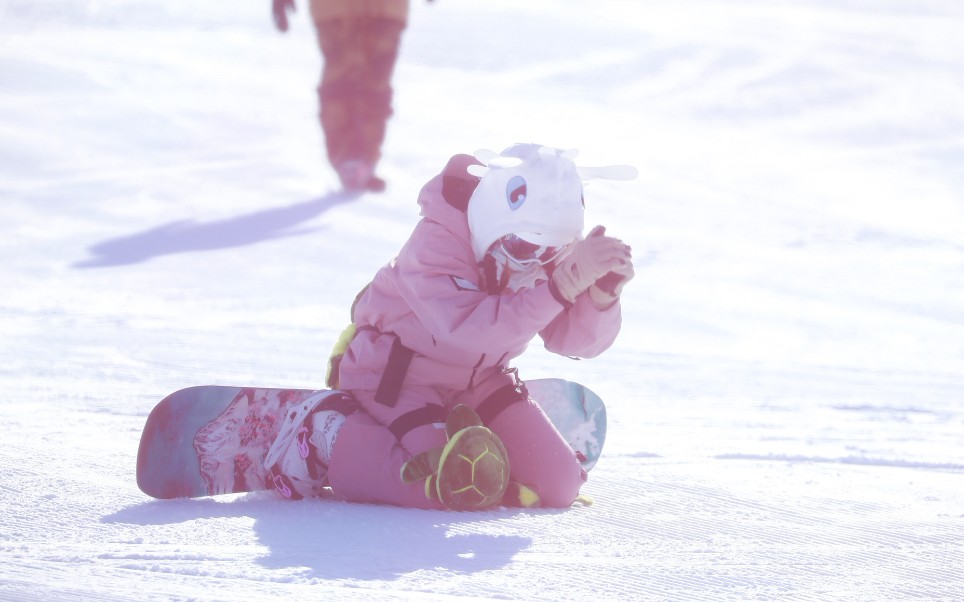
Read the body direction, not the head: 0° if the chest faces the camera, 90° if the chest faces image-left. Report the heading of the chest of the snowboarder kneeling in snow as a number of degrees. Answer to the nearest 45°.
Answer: approximately 315°

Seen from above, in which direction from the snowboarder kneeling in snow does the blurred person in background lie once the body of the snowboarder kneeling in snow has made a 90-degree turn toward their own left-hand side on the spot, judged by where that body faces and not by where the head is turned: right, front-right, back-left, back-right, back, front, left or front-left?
front-left
